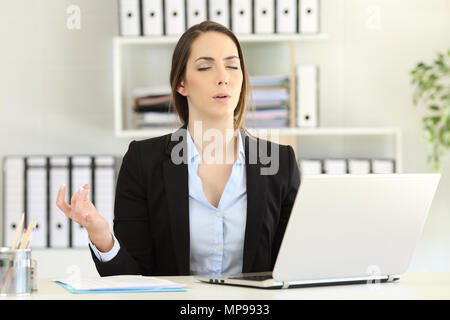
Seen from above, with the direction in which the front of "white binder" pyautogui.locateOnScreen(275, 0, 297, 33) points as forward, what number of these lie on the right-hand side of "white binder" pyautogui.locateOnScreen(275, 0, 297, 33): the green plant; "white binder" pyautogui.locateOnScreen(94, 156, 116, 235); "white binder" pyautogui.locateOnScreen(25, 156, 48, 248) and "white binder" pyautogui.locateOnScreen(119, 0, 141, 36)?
3

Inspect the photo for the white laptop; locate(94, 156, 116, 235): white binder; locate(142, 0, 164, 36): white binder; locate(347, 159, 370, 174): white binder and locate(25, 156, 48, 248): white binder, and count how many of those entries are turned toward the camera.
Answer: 4

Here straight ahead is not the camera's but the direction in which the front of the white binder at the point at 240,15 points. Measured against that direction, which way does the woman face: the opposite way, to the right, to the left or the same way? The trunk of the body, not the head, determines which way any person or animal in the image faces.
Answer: the same way

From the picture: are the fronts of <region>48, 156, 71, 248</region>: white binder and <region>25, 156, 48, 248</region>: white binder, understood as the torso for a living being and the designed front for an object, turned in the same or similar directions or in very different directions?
same or similar directions

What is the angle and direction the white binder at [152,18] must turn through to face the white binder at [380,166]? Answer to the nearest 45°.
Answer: approximately 90° to its left

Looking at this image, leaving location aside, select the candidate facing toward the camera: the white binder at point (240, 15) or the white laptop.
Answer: the white binder

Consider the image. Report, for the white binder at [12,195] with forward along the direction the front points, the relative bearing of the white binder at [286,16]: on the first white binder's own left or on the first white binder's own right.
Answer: on the first white binder's own left

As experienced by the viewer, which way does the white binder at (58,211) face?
facing the viewer

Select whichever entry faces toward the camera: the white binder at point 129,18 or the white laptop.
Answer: the white binder

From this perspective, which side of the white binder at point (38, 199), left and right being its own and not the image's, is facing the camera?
front

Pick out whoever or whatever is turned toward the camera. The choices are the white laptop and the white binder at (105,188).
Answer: the white binder

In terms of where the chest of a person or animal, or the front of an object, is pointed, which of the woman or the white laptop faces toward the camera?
the woman

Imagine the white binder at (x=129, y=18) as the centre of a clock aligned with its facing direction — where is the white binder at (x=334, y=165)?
the white binder at (x=334, y=165) is roughly at 9 o'clock from the white binder at (x=129, y=18).

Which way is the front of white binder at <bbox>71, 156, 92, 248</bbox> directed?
toward the camera

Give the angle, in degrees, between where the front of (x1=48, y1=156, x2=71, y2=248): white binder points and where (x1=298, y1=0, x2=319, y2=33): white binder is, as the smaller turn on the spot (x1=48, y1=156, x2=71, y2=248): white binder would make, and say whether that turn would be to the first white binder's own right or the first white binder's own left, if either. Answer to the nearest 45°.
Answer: approximately 90° to the first white binder's own left

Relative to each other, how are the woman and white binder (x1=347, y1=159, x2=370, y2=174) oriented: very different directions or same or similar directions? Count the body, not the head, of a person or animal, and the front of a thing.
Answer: same or similar directions

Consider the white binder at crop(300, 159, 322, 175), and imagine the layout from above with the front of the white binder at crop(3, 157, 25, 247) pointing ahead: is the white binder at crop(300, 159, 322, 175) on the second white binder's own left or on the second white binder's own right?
on the second white binder's own left
